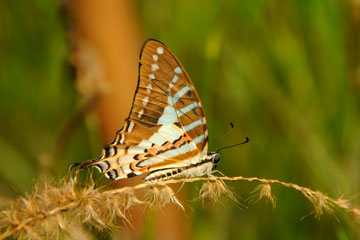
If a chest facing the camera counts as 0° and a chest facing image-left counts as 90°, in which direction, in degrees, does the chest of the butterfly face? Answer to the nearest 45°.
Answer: approximately 270°
